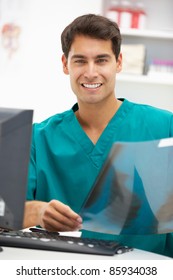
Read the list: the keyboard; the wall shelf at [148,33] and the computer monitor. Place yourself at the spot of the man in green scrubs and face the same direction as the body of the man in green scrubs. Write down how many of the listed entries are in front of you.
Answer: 2

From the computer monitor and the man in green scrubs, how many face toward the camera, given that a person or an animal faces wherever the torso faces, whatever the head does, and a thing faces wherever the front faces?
1

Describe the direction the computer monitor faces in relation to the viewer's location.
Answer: facing away from the viewer and to the right of the viewer

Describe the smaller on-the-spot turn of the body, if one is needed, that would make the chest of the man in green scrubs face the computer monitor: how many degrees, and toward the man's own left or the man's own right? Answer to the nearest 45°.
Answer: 0° — they already face it

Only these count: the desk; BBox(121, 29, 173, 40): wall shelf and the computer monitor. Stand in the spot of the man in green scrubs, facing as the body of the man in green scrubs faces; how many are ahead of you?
2

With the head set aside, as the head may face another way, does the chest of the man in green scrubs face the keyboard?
yes

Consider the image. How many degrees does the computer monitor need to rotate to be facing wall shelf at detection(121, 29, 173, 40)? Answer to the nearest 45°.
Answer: approximately 45° to its left
